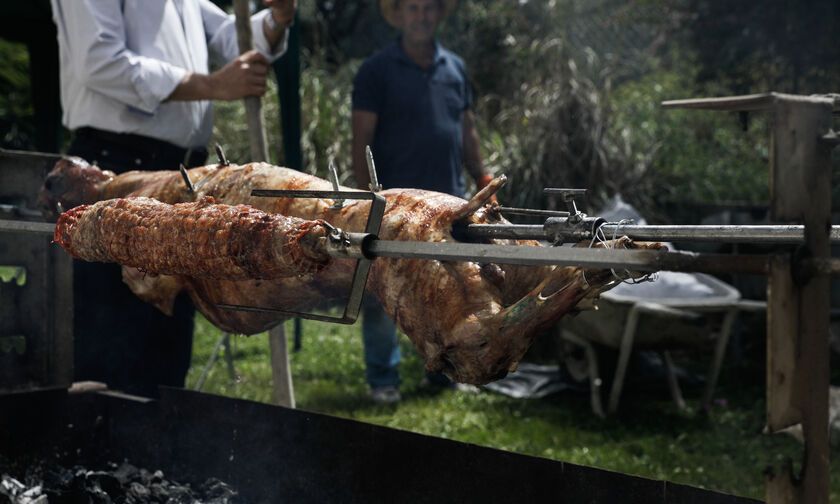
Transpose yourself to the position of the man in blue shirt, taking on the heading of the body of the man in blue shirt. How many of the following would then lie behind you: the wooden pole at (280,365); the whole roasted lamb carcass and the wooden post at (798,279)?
0

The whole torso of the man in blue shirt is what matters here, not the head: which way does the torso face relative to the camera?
toward the camera

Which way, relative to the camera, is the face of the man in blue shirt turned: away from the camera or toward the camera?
toward the camera

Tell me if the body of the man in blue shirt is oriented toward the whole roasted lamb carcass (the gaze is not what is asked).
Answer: yes

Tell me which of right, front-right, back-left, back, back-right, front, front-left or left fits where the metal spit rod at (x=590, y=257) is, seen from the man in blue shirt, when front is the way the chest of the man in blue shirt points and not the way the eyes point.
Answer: front

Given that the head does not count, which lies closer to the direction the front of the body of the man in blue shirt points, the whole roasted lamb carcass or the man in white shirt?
the whole roasted lamb carcass

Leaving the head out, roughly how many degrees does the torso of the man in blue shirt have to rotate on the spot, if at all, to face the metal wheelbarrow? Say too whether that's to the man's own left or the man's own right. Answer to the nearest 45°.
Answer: approximately 90° to the man's own left

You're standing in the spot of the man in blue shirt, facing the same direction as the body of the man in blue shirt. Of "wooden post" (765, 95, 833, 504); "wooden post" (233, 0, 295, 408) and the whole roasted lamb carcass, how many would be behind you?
0

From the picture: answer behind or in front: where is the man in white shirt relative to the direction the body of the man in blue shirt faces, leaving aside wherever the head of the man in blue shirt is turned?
in front

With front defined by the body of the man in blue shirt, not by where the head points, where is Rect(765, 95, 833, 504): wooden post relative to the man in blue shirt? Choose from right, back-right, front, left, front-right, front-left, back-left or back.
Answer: front
